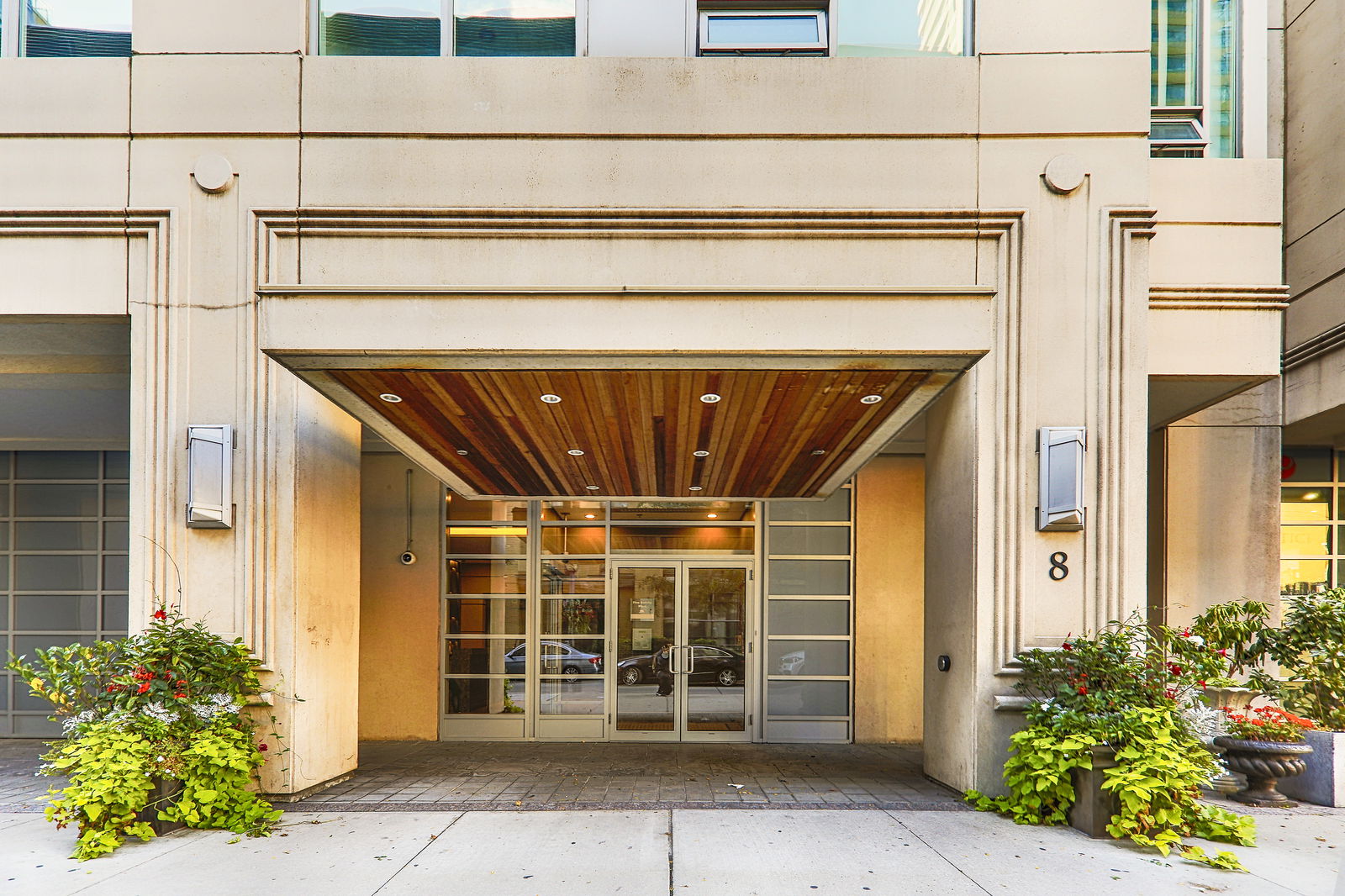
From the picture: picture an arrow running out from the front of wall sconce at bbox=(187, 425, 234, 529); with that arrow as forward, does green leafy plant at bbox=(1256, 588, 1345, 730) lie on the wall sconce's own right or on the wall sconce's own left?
on the wall sconce's own left

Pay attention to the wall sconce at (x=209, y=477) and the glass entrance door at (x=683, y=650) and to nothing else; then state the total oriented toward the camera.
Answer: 2

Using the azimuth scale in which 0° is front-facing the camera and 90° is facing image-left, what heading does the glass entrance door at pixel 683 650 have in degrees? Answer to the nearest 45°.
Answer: approximately 0°

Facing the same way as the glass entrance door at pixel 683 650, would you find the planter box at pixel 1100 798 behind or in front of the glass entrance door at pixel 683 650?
in front
